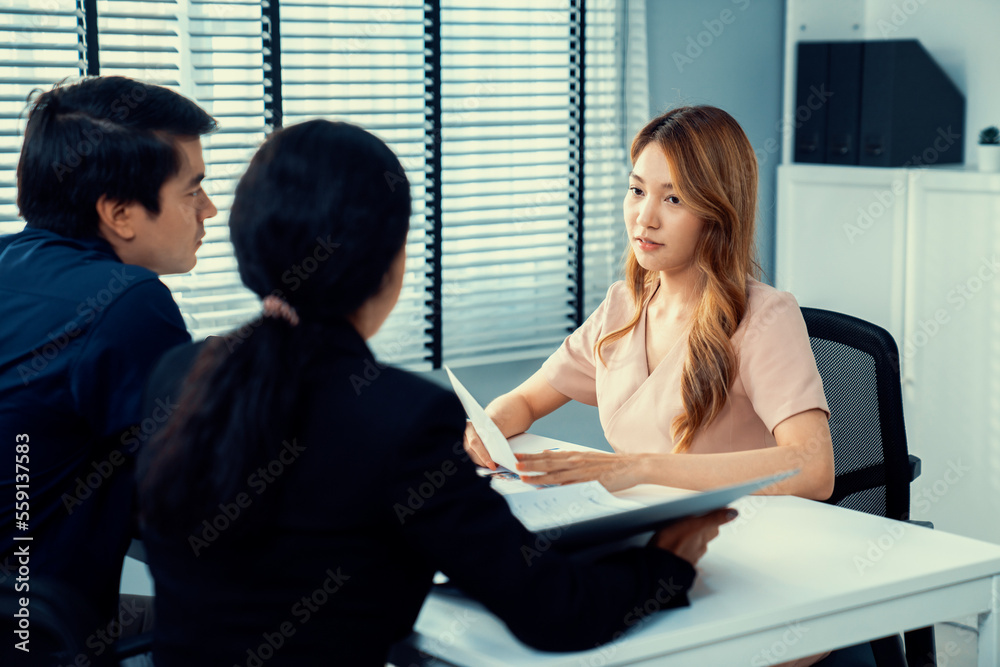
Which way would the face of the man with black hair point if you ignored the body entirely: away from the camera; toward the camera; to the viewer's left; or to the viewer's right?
to the viewer's right

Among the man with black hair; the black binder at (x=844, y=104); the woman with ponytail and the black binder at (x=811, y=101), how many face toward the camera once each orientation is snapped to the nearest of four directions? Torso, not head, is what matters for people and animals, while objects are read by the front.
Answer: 2

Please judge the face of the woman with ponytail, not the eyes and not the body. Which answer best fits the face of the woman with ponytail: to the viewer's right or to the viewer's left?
to the viewer's right

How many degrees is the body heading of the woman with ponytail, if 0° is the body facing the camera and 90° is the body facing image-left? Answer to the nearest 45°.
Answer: approximately 225°

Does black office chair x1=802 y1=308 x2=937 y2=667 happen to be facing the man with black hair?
yes

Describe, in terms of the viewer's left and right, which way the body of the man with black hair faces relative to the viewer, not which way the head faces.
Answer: facing away from the viewer and to the right of the viewer
